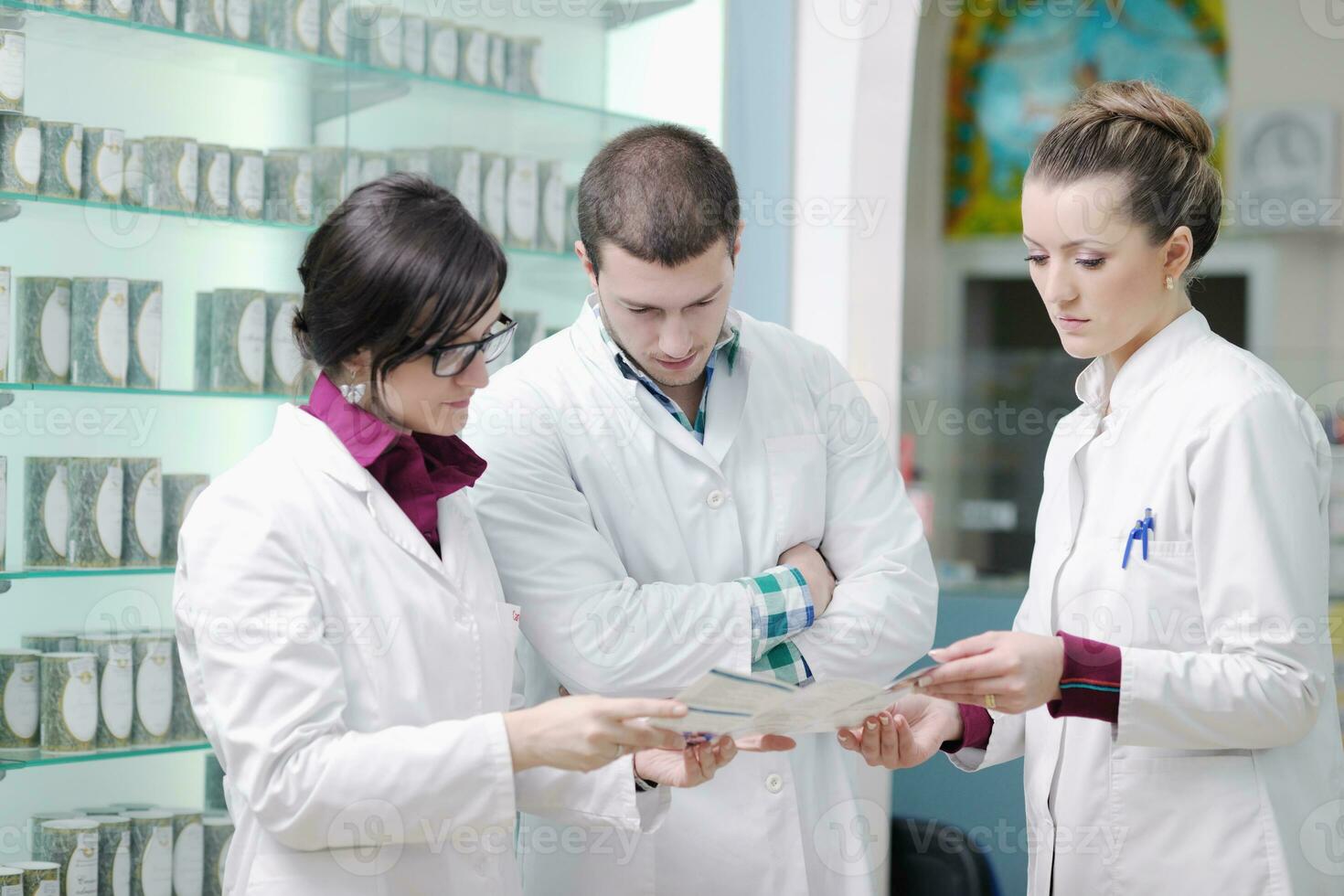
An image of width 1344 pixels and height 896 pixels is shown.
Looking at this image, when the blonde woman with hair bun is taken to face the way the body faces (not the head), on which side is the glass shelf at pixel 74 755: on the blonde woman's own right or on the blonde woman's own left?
on the blonde woman's own right

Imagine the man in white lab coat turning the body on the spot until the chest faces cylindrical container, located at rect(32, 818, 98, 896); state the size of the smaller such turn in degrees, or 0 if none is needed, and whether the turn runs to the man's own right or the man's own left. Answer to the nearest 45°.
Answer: approximately 135° to the man's own right

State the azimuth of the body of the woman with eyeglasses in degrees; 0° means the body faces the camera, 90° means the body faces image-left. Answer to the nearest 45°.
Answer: approximately 315°

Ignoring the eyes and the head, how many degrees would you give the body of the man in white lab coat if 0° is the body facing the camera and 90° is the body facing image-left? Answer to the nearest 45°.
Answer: approximately 0°

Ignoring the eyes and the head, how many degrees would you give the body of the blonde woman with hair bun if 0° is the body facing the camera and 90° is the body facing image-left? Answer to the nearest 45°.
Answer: approximately 45°

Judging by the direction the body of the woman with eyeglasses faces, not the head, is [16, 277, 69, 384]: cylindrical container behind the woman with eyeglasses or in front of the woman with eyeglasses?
behind

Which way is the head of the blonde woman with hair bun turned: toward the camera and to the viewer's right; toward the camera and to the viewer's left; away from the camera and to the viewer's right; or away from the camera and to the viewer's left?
toward the camera and to the viewer's left

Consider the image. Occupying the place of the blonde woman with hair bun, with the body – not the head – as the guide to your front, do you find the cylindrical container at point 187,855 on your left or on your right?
on your right
